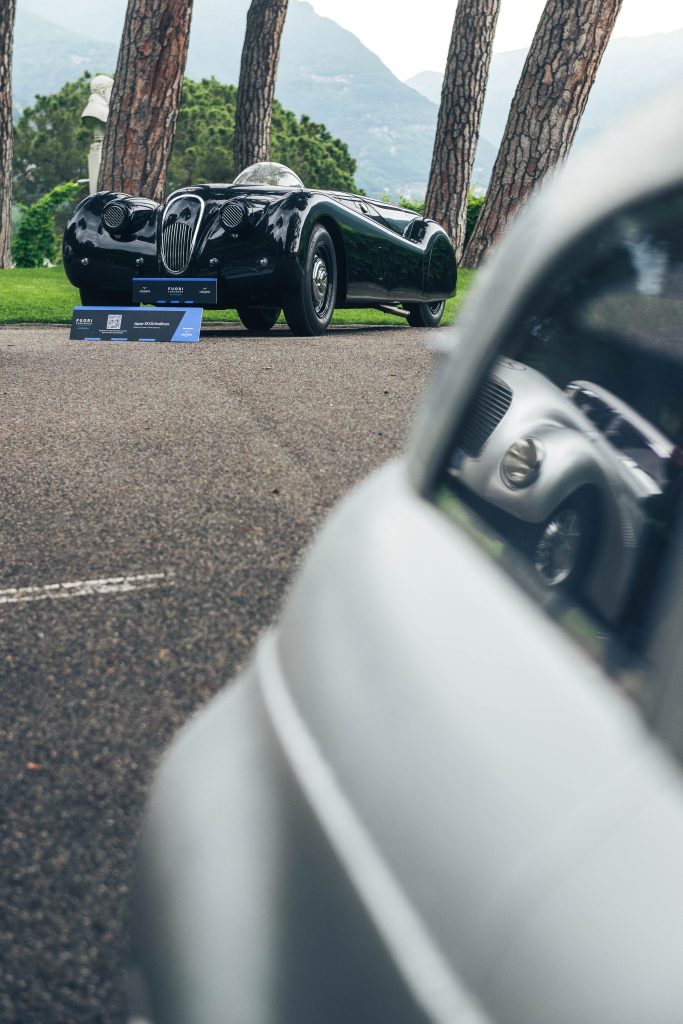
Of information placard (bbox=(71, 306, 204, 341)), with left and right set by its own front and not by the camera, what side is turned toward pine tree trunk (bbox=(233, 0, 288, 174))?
back

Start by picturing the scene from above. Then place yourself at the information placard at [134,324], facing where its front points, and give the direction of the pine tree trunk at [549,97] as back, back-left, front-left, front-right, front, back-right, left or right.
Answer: back-left

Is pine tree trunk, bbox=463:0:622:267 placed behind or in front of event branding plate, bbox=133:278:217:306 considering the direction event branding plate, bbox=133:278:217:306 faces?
behind

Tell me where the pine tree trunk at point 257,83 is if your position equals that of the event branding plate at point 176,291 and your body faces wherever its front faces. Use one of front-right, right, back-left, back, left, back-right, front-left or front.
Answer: back

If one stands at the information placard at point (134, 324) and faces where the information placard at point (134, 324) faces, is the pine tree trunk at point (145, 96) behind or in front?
behind

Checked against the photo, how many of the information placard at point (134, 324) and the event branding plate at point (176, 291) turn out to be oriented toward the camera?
2

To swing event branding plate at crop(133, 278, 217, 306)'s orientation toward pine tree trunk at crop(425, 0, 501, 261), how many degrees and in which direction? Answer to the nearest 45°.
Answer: approximately 135° to its left

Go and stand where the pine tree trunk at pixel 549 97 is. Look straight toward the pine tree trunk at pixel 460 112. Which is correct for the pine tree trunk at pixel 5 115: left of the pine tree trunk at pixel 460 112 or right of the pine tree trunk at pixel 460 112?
left

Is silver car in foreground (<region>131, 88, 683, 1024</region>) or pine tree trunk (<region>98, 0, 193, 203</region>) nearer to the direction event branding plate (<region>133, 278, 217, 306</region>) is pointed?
the silver car in foreground

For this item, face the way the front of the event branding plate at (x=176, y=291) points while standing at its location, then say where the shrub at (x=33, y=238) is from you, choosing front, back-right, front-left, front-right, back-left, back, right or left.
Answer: back

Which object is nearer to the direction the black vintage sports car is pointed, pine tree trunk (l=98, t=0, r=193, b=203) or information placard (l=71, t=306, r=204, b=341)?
the information placard

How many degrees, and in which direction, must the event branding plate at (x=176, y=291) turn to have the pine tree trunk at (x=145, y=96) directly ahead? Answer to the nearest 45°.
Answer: approximately 180°

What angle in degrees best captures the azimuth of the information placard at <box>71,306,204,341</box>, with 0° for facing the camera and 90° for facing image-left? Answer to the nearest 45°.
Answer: approximately 0°
